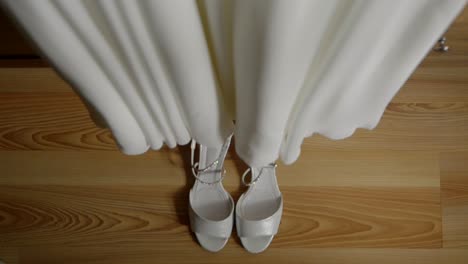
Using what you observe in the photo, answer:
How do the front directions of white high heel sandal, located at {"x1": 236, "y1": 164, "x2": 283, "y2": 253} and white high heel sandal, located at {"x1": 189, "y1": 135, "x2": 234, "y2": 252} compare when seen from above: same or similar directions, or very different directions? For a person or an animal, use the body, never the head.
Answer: same or similar directions

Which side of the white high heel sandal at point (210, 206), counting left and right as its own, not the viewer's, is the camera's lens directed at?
front

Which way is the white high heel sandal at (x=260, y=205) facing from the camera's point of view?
toward the camera

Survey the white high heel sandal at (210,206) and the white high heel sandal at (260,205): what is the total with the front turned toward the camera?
2
